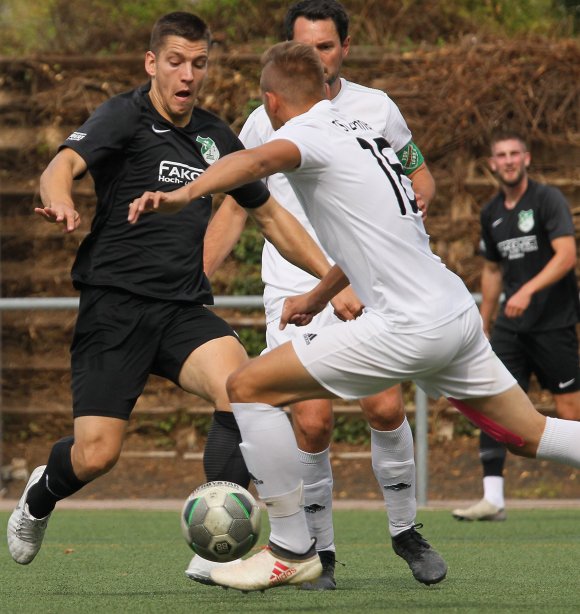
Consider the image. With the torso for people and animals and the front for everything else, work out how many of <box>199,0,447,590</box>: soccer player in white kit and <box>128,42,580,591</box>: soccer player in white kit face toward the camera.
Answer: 1

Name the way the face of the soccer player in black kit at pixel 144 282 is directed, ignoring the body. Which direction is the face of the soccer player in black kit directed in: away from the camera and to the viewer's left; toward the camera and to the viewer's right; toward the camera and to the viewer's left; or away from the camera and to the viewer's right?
toward the camera and to the viewer's right

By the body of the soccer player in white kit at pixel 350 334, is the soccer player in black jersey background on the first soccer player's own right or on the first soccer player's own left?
on the first soccer player's own right

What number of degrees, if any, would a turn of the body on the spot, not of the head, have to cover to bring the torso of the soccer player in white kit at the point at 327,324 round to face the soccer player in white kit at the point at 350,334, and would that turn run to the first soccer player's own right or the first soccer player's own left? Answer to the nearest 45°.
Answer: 0° — they already face them

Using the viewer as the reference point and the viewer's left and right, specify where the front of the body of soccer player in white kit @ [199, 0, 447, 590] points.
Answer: facing the viewer

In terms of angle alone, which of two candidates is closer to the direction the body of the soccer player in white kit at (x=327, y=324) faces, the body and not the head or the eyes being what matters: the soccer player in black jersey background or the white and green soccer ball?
the white and green soccer ball

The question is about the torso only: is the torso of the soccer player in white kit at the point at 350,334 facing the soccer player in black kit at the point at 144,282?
yes

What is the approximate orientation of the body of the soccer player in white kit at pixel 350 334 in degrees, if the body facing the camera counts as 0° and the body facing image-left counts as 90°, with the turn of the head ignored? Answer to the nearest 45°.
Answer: approximately 135°

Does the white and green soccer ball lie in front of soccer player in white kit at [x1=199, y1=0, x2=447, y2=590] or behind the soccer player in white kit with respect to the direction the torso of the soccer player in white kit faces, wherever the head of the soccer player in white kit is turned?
in front

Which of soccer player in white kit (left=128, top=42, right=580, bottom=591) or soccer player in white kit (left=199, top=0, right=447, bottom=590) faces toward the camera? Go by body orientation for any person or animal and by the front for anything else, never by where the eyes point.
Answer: soccer player in white kit (left=199, top=0, right=447, bottom=590)
